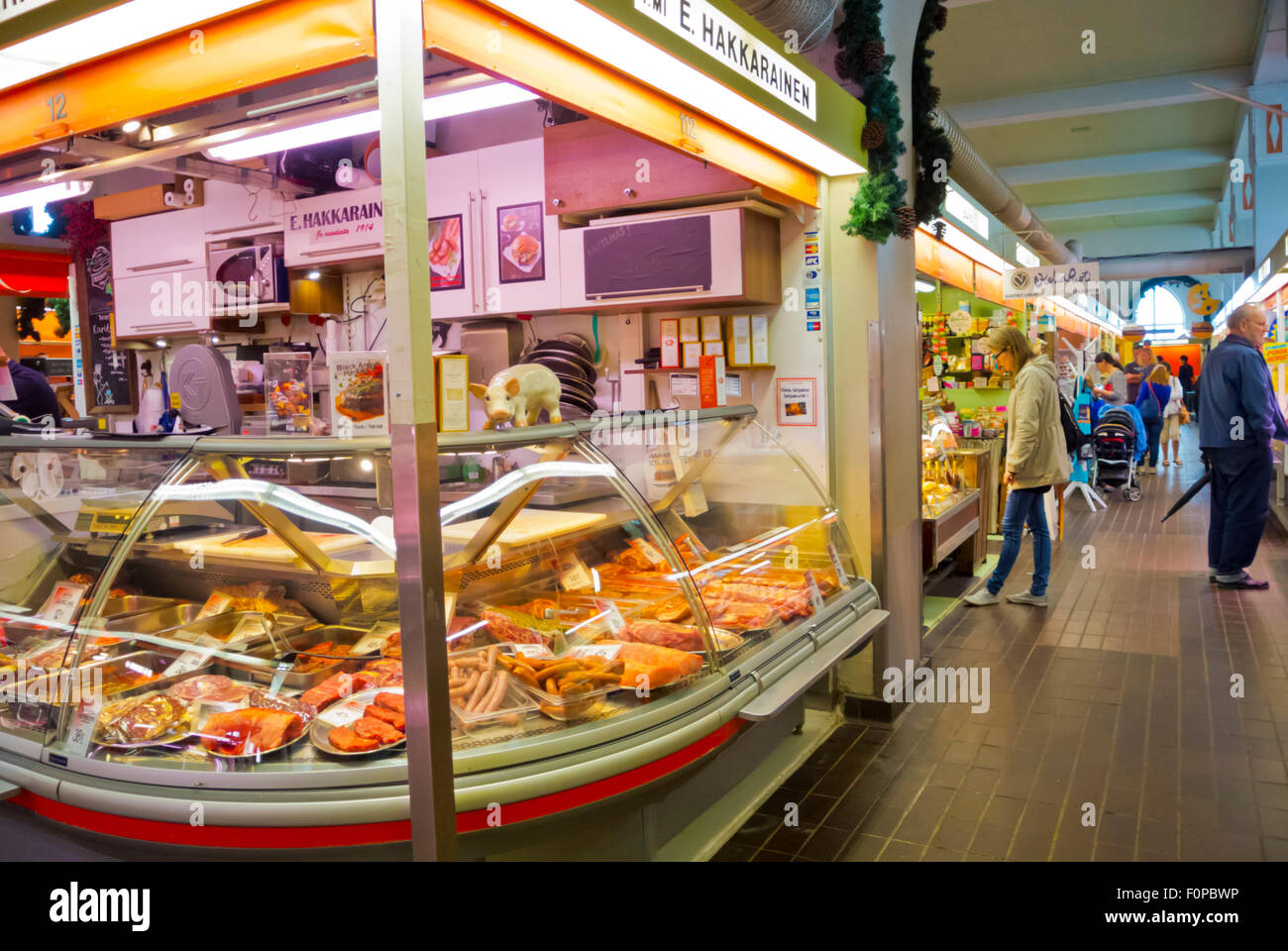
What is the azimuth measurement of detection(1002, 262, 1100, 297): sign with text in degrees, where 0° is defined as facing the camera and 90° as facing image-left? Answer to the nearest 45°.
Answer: approximately 0°

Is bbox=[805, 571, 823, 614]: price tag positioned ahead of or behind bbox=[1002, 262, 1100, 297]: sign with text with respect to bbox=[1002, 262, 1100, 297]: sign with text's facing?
ahead

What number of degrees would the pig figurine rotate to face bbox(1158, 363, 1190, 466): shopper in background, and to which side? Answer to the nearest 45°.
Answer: approximately 180°

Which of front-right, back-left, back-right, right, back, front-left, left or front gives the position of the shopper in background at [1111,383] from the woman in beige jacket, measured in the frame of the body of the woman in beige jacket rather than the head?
right

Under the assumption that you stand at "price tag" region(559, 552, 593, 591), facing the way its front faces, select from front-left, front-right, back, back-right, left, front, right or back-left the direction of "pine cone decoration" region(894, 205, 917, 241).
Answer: back-left

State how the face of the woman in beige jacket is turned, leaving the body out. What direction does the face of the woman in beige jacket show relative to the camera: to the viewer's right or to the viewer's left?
to the viewer's left

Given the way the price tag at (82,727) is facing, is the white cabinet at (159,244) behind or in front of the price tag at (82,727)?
behind
